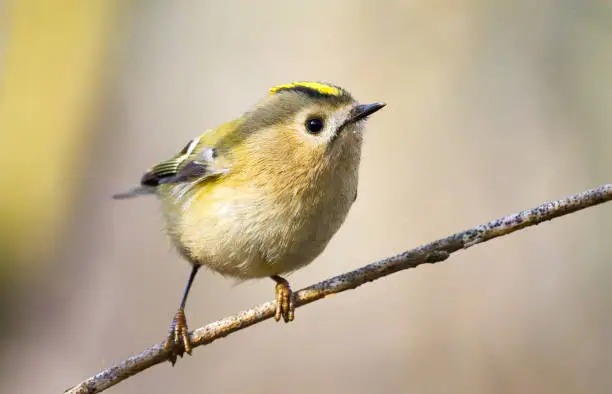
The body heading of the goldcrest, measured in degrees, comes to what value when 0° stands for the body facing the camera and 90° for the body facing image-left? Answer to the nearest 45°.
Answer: approximately 315°
